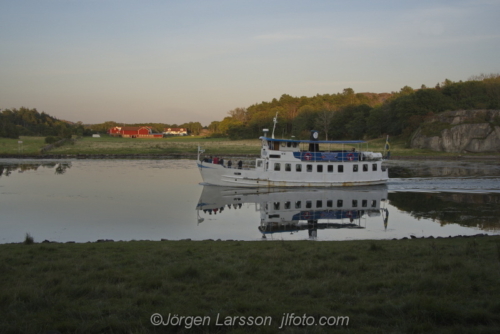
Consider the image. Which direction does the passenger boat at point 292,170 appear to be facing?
to the viewer's left
